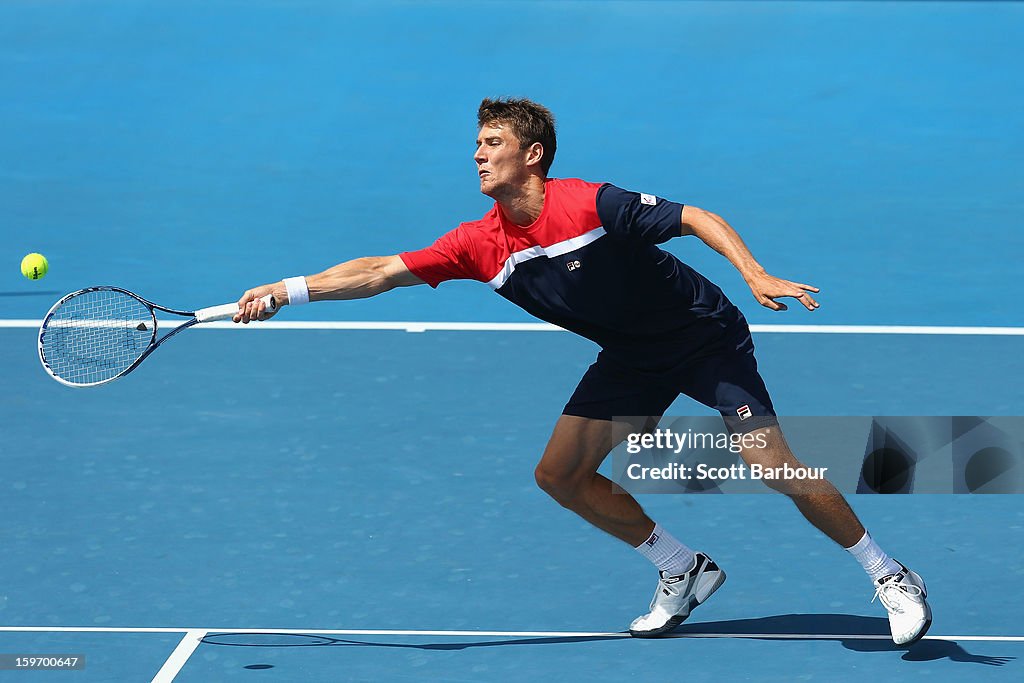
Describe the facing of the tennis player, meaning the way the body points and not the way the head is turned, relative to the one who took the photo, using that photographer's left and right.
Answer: facing the viewer and to the left of the viewer

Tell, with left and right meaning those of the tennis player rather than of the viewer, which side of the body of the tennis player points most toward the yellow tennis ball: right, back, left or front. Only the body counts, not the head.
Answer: right
